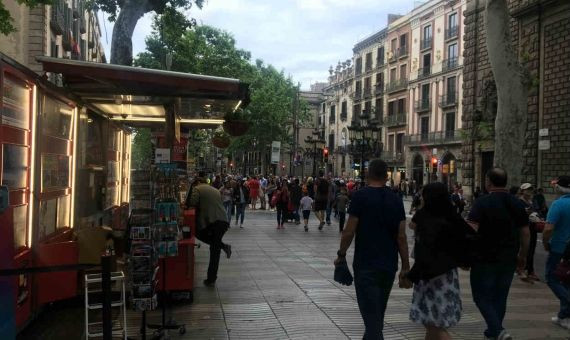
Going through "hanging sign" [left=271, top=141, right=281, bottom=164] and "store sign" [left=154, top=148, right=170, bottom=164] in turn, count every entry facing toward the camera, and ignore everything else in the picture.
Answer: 2

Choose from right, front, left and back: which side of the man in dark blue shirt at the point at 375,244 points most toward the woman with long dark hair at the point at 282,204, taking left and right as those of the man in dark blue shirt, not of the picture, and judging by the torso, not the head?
front

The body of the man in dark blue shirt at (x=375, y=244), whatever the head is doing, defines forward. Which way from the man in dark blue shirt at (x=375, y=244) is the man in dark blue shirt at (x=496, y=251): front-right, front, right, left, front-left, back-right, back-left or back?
front-right

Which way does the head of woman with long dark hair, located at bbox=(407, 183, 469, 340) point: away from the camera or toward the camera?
away from the camera

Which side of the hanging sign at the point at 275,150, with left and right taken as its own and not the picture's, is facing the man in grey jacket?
front

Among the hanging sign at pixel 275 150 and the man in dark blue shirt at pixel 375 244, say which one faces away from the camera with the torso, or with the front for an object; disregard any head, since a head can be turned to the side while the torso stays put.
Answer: the man in dark blue shirt

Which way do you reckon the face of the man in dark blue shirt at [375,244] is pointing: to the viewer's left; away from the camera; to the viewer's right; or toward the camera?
away from the camera

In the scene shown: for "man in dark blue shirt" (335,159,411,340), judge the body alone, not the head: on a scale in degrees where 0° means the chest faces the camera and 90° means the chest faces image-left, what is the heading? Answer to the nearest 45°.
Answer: approximately 180°

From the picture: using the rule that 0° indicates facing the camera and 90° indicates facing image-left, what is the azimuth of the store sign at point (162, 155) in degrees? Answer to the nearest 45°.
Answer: approximately 0°

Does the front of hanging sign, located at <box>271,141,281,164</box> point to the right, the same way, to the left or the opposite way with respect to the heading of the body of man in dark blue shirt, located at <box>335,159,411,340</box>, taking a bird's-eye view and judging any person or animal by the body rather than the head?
the opposite way

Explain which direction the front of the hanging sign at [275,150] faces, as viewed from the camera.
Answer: facing the viewer

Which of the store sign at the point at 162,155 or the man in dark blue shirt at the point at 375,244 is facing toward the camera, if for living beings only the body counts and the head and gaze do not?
the store sign

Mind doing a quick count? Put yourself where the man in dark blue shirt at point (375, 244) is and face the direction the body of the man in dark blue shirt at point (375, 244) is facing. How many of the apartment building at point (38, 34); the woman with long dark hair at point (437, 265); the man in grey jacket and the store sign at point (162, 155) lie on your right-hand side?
1
